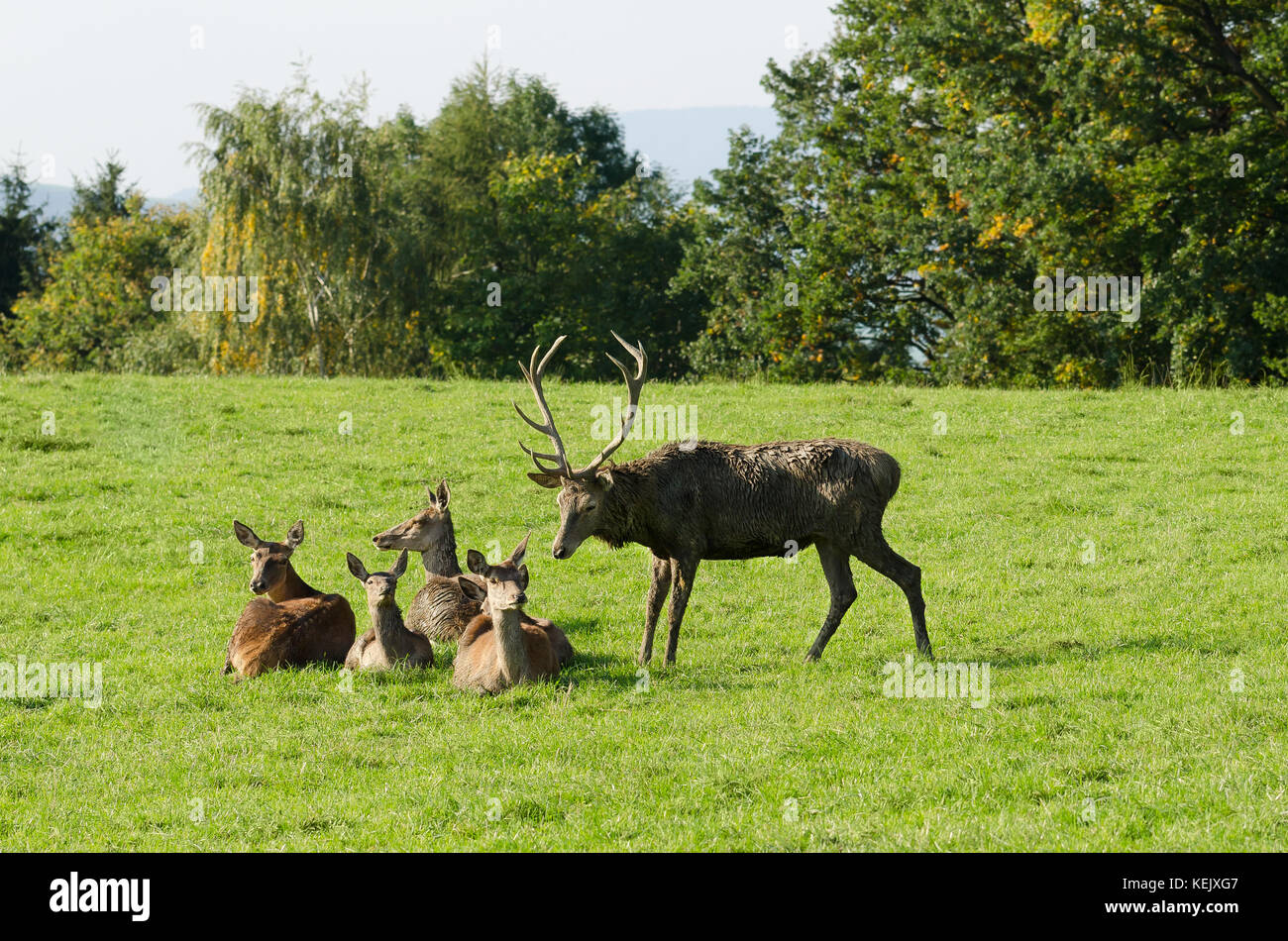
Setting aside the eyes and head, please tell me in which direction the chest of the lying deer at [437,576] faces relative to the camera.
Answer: to the viewer's left

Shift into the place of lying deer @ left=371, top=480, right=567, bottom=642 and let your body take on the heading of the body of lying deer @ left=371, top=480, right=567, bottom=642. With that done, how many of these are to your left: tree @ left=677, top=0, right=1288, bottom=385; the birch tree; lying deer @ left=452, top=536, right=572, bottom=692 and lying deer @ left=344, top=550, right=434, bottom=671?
2

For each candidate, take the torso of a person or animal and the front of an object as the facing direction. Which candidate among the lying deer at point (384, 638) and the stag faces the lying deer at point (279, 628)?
the stag

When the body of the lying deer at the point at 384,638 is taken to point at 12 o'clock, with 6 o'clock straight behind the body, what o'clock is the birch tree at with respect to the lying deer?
The birch tree is roughly at 6 o'clock from the lying deer.

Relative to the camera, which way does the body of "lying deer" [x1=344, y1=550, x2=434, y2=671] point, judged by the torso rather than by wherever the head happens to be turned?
toward the camera

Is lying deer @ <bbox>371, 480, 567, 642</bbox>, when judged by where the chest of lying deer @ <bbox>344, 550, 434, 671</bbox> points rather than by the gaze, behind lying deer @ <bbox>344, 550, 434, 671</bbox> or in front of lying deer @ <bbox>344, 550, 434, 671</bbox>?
behind

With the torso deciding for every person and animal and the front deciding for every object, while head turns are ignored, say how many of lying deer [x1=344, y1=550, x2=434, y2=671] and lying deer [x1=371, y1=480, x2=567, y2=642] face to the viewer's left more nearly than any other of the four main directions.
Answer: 1

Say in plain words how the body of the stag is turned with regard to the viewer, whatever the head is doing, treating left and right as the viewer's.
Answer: facing to the left of the viewer
